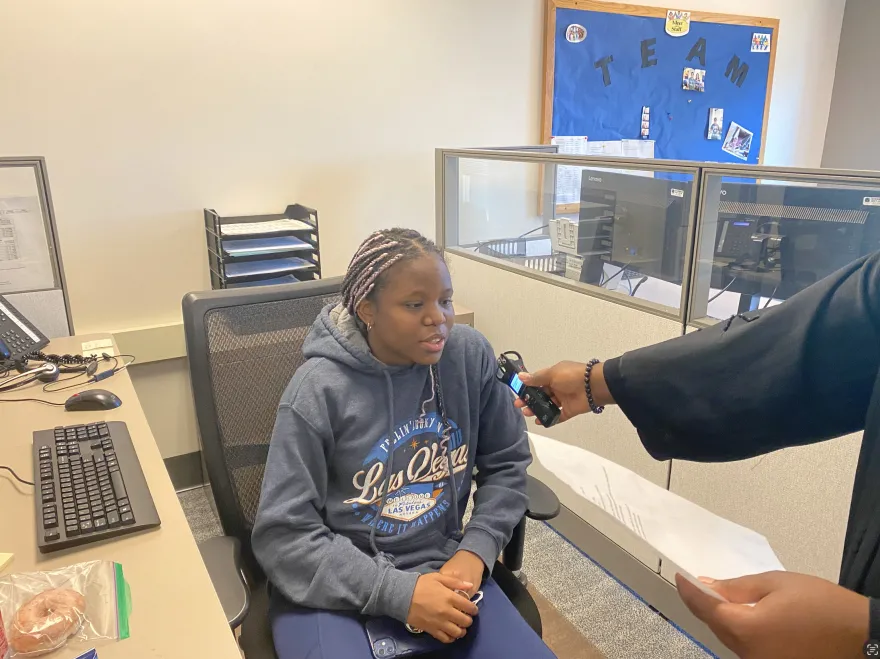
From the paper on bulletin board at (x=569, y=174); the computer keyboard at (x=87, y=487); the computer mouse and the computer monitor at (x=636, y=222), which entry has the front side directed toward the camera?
the paper on bulletin board

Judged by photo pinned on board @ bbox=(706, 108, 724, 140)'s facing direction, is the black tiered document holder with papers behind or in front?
in front

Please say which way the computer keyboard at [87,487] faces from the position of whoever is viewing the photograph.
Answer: facing to the right of the viewer

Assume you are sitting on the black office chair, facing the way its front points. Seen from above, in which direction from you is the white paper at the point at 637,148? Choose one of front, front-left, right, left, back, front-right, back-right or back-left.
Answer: left

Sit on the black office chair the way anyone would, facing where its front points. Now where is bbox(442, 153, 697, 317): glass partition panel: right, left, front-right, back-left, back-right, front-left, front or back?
left

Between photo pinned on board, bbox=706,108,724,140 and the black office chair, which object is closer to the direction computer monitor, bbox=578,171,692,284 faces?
the photo pinned on board

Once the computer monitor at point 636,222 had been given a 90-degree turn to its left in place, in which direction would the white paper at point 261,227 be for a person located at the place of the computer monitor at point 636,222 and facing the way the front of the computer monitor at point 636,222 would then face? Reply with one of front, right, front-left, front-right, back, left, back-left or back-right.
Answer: front

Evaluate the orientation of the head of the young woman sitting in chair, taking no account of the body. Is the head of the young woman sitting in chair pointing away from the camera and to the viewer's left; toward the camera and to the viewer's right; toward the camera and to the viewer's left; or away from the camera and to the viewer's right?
toward the camera and to the viewer's right

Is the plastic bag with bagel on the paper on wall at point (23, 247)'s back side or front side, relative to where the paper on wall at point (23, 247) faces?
on the front side

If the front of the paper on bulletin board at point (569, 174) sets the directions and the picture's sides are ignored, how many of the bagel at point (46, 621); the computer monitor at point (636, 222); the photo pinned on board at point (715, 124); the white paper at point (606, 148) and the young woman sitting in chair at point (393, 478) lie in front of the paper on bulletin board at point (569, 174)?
3

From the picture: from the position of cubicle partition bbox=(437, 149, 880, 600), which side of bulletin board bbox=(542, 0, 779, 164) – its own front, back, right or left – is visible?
front
